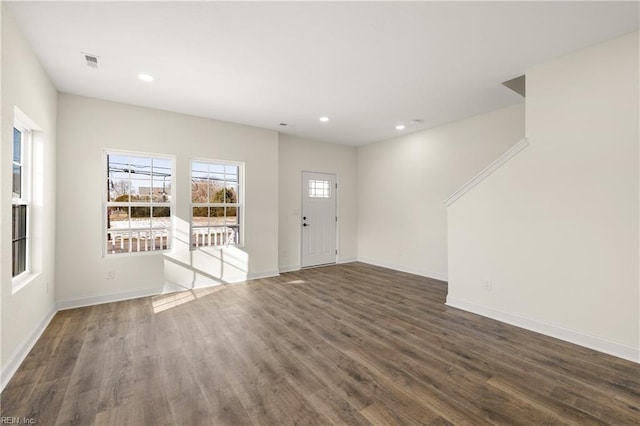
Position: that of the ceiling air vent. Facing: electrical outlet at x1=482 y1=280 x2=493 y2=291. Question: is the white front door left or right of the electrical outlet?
left

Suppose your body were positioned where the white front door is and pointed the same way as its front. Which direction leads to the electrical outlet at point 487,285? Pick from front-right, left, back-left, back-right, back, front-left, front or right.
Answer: front

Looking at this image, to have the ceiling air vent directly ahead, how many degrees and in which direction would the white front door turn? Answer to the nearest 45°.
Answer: approximately 90° to its right

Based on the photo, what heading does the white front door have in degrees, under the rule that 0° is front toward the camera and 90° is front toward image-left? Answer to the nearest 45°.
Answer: approximately 315°
